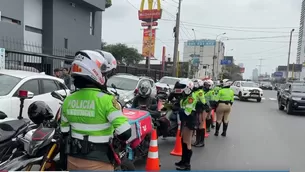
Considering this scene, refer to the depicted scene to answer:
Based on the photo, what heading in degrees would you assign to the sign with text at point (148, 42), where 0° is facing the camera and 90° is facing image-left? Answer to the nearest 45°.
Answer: approximately 0°

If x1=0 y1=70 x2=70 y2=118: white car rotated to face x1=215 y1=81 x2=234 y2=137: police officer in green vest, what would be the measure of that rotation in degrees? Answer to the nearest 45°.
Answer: approximately 135° to its left

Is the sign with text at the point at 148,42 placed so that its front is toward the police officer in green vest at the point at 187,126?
yes

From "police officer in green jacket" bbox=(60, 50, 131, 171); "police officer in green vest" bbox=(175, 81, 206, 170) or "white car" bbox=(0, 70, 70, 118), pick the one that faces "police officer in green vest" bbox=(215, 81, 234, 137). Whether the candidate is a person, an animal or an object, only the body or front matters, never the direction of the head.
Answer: "police officer in green jacket" bbox=(60, 50, 131, 171)

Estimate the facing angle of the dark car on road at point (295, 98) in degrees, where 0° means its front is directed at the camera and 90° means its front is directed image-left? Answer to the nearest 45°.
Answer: approximately 315°

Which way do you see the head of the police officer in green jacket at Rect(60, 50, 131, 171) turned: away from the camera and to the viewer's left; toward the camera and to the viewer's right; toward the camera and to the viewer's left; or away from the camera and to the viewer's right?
away from the camera and to the viewer's right
